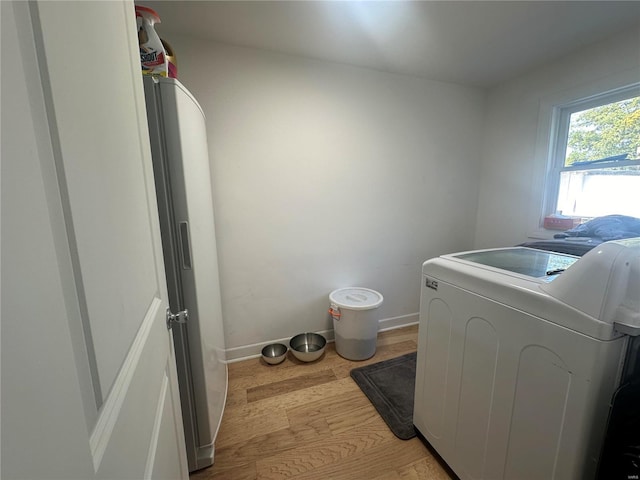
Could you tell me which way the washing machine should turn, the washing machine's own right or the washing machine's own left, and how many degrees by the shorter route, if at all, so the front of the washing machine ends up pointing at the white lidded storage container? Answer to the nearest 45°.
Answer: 0° — it already faces it

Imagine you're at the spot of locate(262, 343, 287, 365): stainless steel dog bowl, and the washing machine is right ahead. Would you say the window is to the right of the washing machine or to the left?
left

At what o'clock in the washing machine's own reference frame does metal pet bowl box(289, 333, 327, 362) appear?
The metal pet bowl is roughly at 11 o'clock from the washing machine.

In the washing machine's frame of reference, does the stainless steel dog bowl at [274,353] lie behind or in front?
in front
